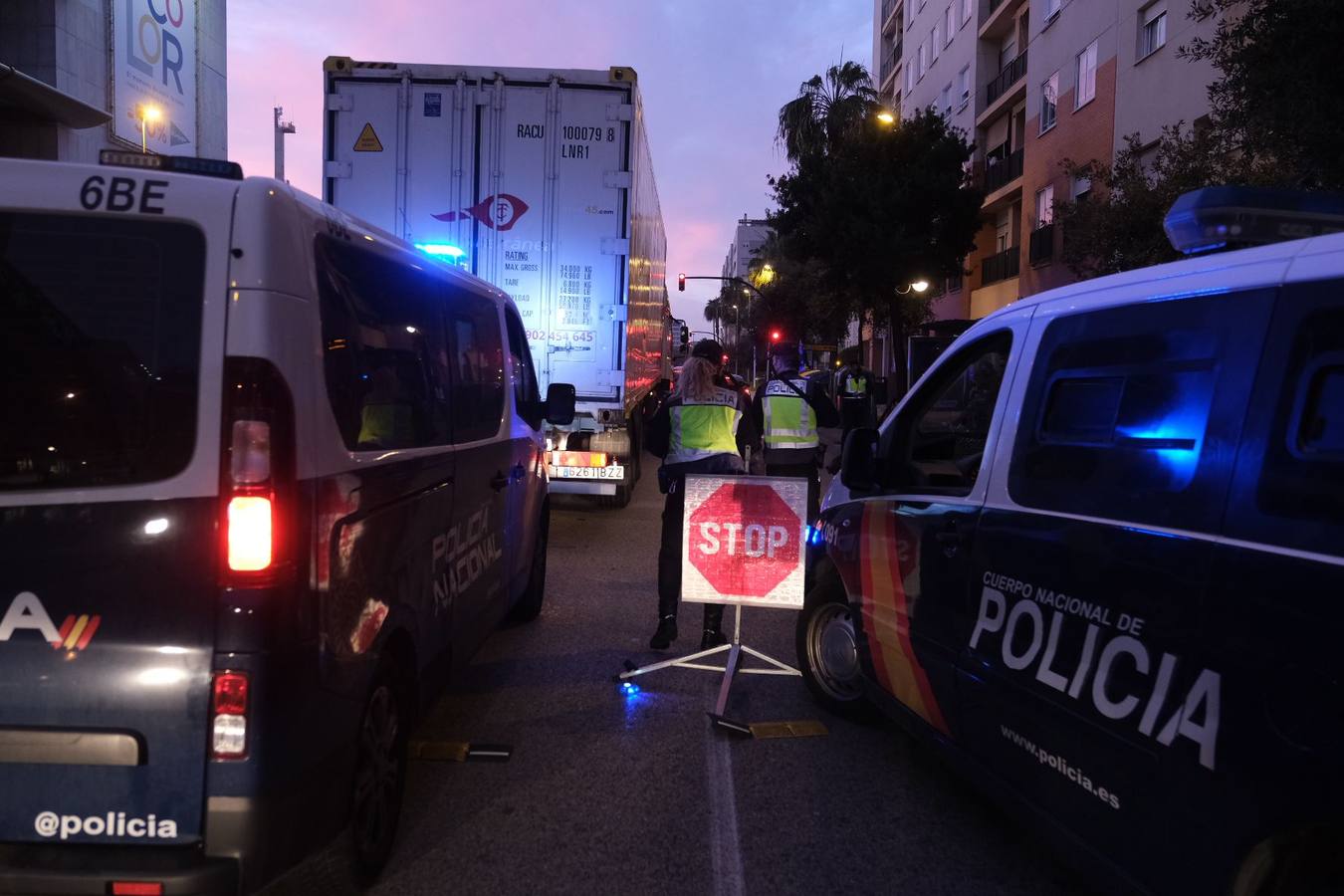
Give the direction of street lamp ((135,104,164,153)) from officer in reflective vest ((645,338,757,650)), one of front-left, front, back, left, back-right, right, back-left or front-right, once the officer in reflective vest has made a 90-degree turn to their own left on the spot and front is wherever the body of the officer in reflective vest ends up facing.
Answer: front-right

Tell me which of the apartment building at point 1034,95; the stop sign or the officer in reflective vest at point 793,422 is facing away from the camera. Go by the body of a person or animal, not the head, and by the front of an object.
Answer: the officer in reflective vest

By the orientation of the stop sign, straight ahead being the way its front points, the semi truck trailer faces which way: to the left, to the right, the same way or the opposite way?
the opposite way

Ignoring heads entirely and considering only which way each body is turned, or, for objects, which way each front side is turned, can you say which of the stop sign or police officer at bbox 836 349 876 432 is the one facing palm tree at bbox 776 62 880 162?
the police officer

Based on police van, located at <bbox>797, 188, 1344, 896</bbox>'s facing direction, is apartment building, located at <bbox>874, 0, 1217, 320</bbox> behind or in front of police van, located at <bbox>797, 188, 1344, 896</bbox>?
in front

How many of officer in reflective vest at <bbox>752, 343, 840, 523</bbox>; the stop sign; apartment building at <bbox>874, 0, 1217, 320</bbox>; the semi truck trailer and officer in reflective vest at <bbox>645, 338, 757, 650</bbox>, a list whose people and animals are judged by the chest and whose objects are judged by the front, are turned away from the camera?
3

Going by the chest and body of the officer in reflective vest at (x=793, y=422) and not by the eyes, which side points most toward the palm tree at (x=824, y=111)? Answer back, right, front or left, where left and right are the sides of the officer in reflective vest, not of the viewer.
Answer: front

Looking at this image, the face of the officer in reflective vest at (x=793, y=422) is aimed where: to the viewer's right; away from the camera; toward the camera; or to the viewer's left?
away from the camera

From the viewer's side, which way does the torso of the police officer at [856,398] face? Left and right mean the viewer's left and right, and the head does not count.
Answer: facing the viewer

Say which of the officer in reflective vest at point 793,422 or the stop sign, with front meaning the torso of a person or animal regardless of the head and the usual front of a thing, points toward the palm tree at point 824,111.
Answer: the officer in reflective vest

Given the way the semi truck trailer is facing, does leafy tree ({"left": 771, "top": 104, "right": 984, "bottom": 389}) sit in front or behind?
in front

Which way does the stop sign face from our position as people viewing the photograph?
facing the viewer

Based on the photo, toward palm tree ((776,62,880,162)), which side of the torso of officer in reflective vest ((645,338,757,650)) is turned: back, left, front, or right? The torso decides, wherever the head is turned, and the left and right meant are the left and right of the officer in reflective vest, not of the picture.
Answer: front

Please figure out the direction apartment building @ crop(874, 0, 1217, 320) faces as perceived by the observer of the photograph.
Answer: facing the viewer and to the left of the viewer

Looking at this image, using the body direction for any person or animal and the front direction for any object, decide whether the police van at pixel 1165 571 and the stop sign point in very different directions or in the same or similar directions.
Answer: very different directions

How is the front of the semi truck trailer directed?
away from the camera
